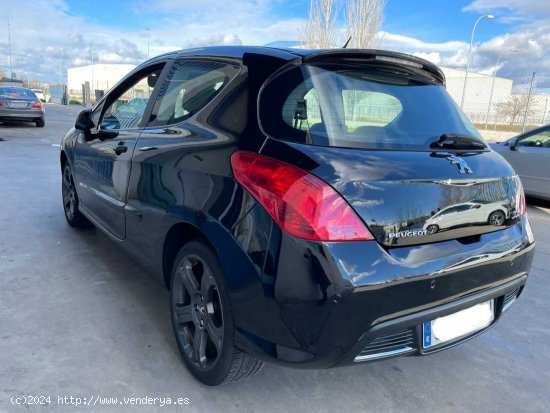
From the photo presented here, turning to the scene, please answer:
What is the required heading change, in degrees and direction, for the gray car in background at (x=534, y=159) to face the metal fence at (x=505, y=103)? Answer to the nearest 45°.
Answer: approximately 90° to its right

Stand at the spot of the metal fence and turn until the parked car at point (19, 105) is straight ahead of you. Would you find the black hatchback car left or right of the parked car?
left

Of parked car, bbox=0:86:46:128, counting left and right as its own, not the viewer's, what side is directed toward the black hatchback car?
back

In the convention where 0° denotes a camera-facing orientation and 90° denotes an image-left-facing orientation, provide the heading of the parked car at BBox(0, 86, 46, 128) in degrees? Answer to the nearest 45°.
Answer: approximately 180°

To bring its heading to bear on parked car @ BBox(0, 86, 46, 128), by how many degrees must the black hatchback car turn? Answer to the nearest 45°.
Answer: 0° — it already faces it

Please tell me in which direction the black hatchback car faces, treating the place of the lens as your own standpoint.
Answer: facing away from the viewer and to the left of the viewer

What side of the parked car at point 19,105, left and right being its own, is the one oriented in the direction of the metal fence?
right
